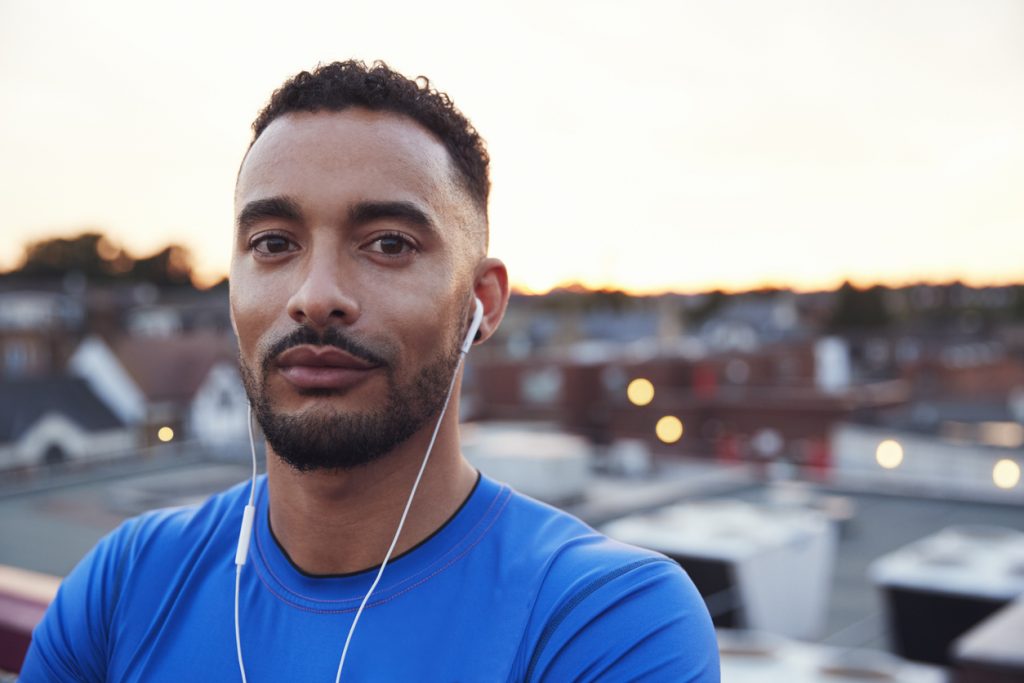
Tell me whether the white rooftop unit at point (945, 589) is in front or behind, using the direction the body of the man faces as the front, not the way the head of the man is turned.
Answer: behind

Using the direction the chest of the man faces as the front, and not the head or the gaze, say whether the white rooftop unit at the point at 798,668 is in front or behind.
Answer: behind

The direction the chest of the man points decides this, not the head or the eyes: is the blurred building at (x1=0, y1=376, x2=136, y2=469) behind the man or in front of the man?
behind

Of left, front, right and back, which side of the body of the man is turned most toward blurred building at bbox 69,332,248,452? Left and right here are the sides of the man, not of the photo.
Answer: back

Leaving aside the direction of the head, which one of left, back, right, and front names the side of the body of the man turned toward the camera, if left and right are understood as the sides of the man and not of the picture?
front

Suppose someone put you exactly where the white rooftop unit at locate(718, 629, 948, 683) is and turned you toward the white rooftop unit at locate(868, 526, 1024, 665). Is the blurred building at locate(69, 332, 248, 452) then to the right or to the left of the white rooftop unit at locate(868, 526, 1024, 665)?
left

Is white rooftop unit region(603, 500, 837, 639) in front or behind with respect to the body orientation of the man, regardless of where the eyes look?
behind
